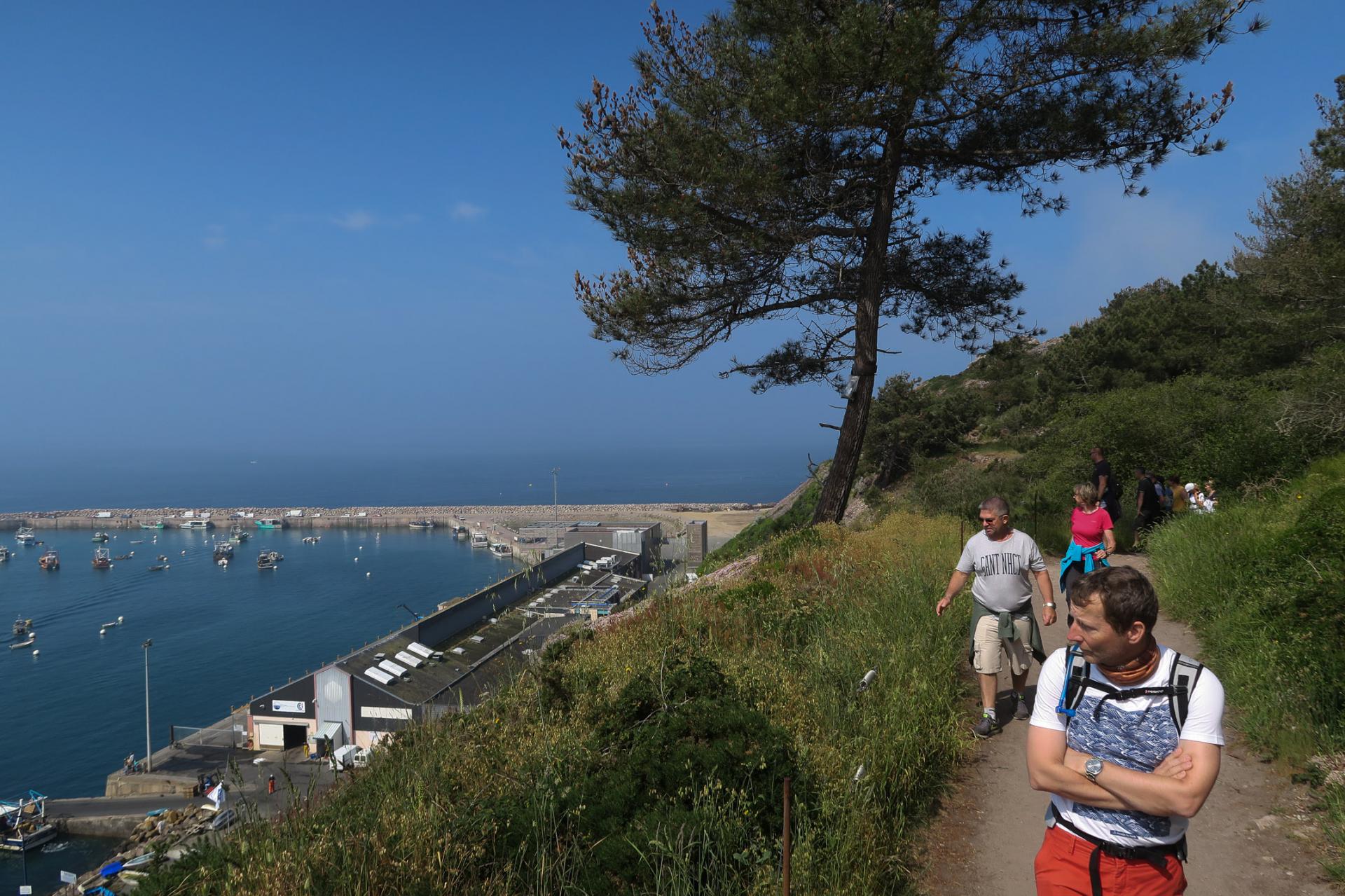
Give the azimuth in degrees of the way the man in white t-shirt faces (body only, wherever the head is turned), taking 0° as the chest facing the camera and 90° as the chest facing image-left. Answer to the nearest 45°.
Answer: approximately 0°

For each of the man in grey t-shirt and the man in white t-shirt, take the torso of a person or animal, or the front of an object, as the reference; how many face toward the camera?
2

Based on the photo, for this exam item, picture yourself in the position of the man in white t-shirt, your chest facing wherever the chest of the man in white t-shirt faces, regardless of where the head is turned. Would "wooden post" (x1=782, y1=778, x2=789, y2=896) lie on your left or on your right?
on your right

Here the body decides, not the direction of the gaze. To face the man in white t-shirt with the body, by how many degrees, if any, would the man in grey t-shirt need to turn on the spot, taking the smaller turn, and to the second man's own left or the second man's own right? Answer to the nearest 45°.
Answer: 0° — they already face them

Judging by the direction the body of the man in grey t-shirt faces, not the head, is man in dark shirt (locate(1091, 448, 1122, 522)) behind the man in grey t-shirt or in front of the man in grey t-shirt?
behind

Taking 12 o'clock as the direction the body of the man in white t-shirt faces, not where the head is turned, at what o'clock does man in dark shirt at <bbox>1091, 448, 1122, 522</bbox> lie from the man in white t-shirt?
The man in dark shirt is roughly at 6 o'clock from the man in white t-shirt.

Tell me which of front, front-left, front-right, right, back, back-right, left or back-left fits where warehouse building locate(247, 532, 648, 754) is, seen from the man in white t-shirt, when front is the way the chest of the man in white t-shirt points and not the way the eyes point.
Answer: back-right

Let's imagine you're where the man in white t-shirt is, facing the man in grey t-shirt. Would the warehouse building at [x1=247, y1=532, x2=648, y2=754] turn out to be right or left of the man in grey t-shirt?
left

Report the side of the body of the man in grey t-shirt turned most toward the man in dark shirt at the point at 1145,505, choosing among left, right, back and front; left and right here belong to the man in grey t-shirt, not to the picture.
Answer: back

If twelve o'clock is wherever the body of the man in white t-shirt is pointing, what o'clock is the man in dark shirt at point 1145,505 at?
The man in dark shirt is roughly at 6 o'clock from the man in white t-shirt.

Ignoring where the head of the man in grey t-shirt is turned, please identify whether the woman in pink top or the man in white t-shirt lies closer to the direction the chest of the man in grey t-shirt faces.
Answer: the man in white t-shirt

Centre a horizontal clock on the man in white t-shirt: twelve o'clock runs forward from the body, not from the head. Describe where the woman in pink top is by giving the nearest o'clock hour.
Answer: The woman in pink top is roughly at 6 o'clock from the man in white t-shirt.
